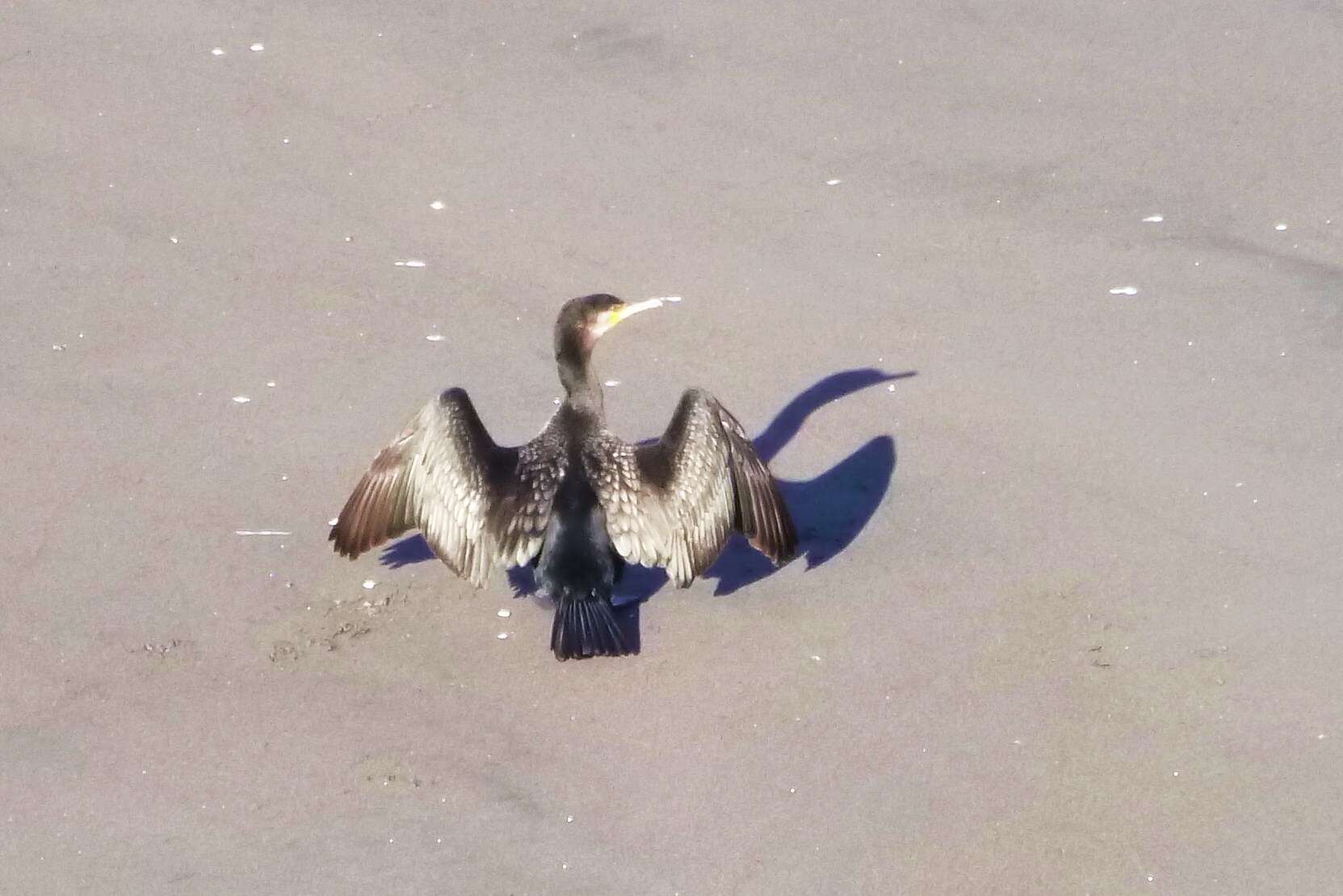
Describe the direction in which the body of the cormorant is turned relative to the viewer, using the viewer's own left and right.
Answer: facing away from the viewer
